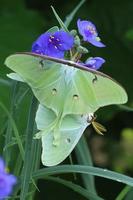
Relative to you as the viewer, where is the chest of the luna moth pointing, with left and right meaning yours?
facing away from the viewer
